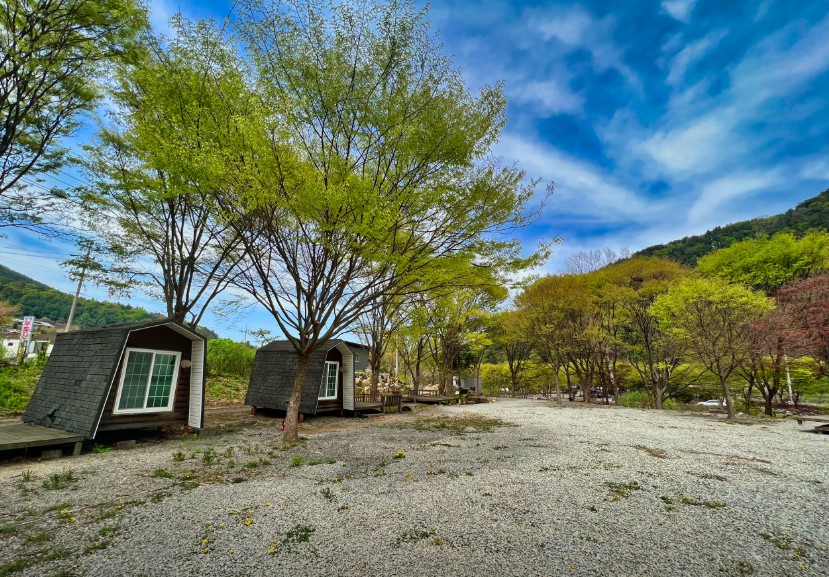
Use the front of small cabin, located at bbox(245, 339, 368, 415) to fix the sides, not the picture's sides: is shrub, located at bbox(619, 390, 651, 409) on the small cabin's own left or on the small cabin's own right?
on the small cabin's own left

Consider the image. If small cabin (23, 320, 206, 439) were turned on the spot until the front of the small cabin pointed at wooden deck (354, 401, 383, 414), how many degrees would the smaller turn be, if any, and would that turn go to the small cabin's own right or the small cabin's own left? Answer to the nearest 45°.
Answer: approximately 45° to the small cabin's own left

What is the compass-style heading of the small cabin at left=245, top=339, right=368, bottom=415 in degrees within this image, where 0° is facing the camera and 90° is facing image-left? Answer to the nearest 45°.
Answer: approximately 315°

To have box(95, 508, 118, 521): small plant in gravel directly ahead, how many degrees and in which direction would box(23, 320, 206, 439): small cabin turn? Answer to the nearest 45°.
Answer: approximately 45° to its right

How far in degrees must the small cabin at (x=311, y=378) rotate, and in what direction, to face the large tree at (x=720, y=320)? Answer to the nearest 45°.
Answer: approximately 45° to its left

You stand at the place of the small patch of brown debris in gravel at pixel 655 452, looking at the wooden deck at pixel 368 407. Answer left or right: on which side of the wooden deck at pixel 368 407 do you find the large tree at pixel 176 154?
left

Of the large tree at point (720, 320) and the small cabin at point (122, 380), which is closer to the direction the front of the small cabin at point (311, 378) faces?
the large tree

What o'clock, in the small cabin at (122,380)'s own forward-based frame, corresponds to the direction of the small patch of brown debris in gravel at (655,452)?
The small patch of brown debris in gravel is roughly at 12 o'clock from the small cabin.

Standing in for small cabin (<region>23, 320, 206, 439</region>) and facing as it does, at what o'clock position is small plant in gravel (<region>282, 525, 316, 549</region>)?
The small plant in gravel is roughly at 1 o'clock from the small cabin.
